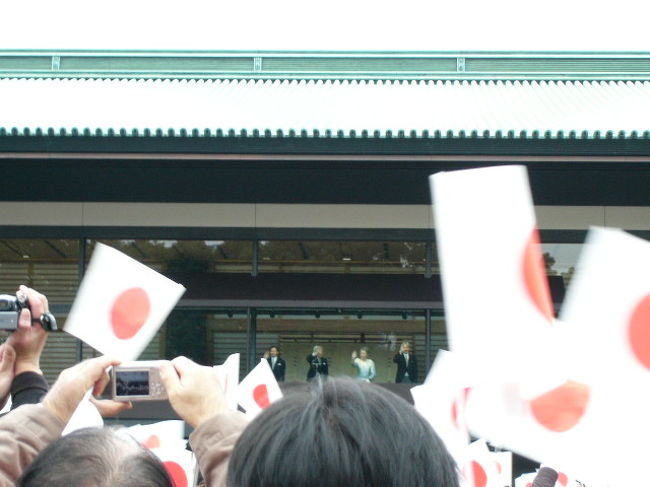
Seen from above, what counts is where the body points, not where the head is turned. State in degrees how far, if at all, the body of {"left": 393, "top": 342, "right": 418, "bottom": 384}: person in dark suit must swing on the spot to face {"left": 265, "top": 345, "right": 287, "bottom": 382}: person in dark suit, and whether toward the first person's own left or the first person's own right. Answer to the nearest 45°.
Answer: approximately 90° to the first person's own right

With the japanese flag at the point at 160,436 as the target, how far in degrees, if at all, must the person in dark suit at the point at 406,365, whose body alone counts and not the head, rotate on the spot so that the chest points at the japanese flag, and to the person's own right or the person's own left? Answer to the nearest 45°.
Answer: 0° — they already face it

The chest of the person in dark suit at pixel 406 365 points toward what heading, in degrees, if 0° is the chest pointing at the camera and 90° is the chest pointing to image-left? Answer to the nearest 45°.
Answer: approximately 0°

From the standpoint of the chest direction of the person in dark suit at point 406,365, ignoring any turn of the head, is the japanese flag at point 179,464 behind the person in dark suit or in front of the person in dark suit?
in front

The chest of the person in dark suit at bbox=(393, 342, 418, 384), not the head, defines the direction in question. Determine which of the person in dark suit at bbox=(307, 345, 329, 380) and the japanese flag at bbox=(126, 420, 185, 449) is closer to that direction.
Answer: the japanese flag

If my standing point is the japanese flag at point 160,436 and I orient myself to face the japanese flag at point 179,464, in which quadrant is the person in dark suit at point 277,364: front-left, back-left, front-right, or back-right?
back-left

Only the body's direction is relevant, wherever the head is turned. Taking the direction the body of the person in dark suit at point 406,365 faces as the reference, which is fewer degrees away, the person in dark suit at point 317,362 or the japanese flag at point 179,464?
the japanese flag

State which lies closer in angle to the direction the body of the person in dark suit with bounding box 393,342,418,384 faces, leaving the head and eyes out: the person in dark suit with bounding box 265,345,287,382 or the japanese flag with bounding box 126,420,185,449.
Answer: the japanese flag

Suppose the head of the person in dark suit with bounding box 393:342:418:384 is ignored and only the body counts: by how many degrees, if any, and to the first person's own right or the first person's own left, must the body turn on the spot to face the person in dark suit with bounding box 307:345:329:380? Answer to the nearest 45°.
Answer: approximately 90° to the first person's own right
